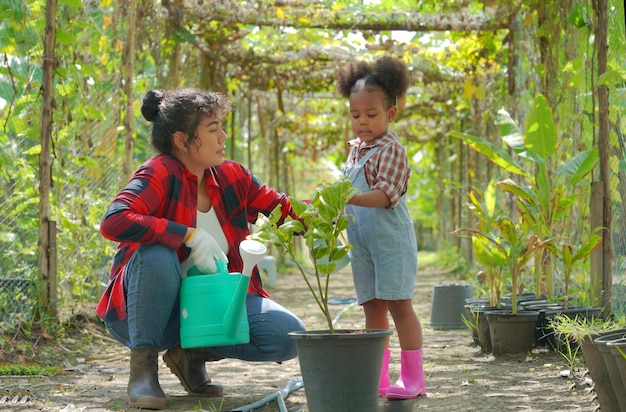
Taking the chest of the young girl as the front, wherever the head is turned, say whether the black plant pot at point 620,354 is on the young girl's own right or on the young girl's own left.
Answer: on the young girl's own left

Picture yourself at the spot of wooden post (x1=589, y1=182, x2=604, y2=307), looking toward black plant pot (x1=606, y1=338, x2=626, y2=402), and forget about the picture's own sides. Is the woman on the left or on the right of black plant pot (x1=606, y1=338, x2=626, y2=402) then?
right

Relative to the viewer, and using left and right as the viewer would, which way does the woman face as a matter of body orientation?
facing the viewer and to the right of the viewer

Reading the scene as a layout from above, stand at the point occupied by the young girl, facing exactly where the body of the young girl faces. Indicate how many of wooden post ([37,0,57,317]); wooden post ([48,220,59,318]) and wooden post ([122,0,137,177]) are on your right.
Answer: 3

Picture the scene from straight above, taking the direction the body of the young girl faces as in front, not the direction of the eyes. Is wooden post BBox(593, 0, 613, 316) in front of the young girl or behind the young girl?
behind

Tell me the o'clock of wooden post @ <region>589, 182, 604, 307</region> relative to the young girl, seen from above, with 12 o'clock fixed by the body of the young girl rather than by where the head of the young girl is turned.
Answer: The wooden post is roughly at 6 o'clock from the young girl.

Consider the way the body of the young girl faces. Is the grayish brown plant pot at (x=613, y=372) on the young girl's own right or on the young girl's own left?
on the young girl's own left

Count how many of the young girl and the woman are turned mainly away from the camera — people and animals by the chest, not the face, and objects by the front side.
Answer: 0

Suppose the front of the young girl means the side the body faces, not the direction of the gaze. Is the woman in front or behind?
in front

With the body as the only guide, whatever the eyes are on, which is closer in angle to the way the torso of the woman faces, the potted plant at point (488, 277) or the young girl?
the young girl

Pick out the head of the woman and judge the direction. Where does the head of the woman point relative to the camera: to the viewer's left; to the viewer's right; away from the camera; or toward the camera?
to the viewer's right

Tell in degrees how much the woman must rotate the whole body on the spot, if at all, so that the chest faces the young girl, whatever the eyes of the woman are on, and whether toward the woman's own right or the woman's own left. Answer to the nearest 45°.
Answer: approximately 45° to the woman's own left

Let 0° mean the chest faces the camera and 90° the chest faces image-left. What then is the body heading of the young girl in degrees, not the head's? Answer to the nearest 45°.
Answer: approximately 45°

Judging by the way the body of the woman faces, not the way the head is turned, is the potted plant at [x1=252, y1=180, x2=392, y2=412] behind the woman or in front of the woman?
in front

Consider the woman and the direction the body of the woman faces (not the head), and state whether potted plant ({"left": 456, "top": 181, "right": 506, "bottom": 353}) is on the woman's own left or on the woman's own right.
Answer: on the woman's own left
